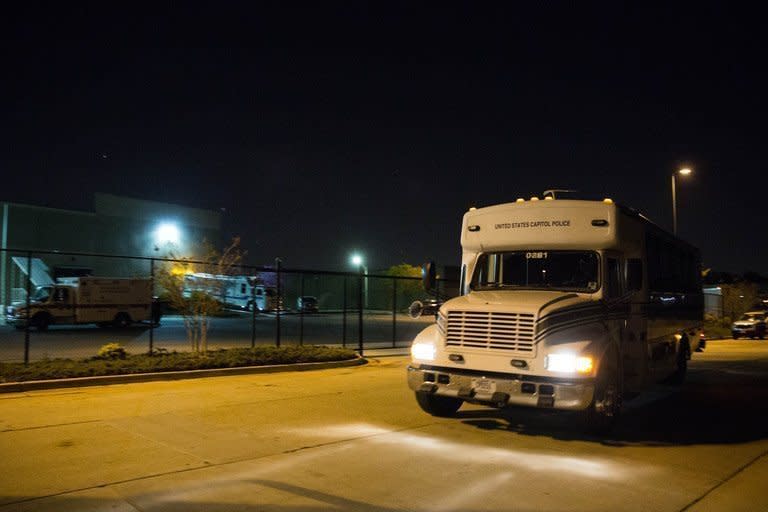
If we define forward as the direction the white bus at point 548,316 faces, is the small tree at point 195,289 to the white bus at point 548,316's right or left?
on its right

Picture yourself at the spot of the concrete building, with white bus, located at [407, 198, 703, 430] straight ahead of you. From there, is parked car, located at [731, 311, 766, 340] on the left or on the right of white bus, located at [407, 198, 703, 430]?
left

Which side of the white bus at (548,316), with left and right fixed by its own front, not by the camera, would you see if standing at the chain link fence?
right

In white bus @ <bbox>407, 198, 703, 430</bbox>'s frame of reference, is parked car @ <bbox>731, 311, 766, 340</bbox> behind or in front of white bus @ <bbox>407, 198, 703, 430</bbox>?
behind

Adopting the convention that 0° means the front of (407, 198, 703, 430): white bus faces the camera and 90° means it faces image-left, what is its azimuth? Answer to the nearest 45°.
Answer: approximately 45°

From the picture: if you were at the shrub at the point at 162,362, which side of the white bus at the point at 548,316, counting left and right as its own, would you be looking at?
right
